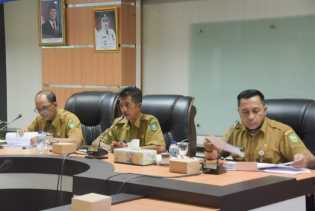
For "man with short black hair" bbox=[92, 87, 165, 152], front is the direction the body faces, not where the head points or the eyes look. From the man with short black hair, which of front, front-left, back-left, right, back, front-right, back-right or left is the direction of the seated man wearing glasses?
right

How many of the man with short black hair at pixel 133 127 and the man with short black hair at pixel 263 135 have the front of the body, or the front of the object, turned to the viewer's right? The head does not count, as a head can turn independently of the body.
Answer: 0

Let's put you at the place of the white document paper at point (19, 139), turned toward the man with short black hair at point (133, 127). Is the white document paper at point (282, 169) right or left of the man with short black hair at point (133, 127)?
right

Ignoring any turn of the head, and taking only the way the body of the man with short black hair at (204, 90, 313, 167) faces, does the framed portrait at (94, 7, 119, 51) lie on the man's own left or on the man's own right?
on the man's own right

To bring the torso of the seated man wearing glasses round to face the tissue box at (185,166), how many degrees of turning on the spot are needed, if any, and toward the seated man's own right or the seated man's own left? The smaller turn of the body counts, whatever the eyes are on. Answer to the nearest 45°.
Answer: approximately 45° to the seated man's own left

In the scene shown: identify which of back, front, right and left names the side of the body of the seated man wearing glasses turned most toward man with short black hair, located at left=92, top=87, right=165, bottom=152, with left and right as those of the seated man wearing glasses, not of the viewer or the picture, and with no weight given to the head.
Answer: left

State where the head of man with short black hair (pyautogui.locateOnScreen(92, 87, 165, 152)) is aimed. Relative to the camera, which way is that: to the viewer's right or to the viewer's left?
to the viewer's left

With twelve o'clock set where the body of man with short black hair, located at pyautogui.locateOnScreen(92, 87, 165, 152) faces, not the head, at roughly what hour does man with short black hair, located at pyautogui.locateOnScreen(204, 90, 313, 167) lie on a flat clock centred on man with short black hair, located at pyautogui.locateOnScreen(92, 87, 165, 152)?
man with short black hair, located at pyautogui.locateOnScreen(204, 90, 313, 167) is roughly at 9 o'clock from man with short black hair, located at pyautogui.locateOnScreen(92, 87, 165, 152).

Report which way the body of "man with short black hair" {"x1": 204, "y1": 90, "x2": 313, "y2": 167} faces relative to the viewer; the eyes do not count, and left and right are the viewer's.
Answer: facing the viewer and to the left of the viewer

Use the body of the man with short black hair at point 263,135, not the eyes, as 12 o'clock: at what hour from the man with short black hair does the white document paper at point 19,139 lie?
The white document paper is roughly at 2 o'clock from the man with short black hair.

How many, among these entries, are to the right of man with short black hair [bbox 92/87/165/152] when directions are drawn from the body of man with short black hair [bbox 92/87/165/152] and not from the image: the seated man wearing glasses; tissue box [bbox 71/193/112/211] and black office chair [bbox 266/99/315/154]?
1

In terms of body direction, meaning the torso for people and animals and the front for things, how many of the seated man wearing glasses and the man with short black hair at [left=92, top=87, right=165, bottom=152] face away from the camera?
0
